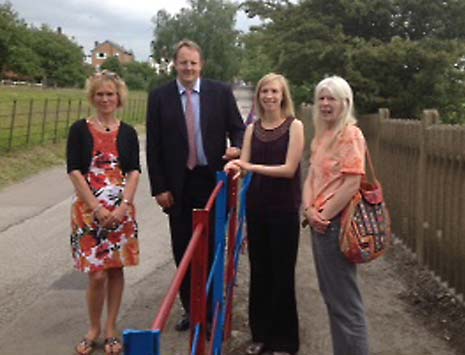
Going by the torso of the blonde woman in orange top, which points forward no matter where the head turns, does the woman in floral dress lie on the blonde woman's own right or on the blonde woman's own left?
on the blonde woman's own right

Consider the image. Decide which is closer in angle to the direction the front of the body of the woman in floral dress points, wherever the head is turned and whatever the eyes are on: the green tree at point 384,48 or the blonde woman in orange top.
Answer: the blonde woman in orange top

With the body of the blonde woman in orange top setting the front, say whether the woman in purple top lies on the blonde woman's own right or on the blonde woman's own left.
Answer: on the blonde woman's own right

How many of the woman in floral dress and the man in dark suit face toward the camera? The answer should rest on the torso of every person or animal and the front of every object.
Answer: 2

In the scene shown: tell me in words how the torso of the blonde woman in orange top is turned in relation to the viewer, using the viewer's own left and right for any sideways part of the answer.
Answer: facing the viewer and to the left of the viewer

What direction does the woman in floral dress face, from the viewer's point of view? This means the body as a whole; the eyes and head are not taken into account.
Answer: toward the camera

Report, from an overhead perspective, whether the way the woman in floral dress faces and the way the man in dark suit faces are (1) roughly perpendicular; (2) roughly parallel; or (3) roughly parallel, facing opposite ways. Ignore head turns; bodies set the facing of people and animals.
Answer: roughly parallel

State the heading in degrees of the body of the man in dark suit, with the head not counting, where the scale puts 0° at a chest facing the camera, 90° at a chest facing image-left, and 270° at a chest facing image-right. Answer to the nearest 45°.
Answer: approximately 0°
